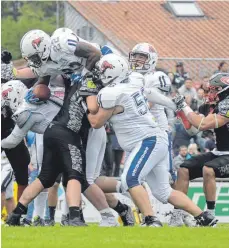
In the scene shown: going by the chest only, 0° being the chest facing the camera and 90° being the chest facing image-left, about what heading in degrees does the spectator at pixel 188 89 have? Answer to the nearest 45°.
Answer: approximately 0°

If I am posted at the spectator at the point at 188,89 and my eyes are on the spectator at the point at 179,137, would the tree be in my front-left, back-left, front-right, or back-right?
back-right

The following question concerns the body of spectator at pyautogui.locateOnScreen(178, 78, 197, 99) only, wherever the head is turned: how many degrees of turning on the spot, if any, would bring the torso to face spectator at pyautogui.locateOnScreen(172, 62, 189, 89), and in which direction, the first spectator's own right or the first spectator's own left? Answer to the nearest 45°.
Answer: approximately 135° to the first spectator's own right
